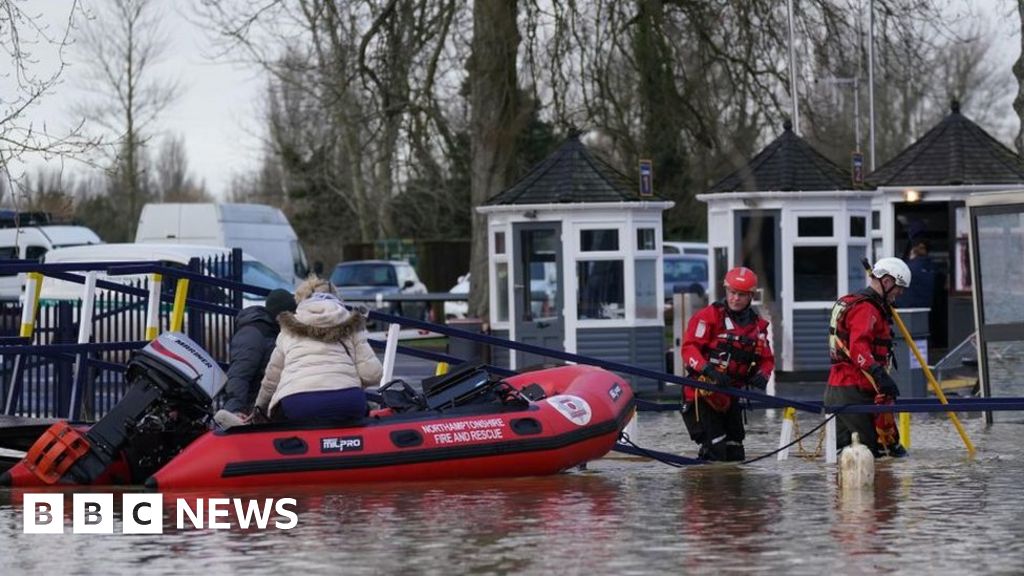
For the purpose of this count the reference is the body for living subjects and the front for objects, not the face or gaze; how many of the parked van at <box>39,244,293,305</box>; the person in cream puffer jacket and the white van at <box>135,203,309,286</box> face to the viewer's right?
2

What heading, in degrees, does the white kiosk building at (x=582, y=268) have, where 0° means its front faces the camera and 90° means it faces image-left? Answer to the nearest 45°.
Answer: approximately 45°

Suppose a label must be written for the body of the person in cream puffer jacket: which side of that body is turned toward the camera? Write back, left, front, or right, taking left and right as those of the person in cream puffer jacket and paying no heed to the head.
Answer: back

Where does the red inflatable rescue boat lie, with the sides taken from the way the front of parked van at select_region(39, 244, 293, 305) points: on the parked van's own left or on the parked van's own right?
on the parked van's own right

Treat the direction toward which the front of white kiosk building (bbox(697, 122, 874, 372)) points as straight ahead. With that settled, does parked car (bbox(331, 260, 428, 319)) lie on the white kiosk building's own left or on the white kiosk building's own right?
on the white kiosk building's own right

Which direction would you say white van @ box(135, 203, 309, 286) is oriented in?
to the viewer's right

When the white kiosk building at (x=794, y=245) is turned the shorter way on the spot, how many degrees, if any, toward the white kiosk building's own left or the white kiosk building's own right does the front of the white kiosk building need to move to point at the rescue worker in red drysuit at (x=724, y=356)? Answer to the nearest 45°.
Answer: approximately 45° to the white kiosk building's own left

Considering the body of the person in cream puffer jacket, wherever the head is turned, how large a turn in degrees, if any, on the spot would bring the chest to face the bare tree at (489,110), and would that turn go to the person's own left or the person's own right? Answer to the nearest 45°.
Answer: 0° — they already face it

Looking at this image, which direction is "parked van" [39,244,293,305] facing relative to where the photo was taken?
to the viewer's right
